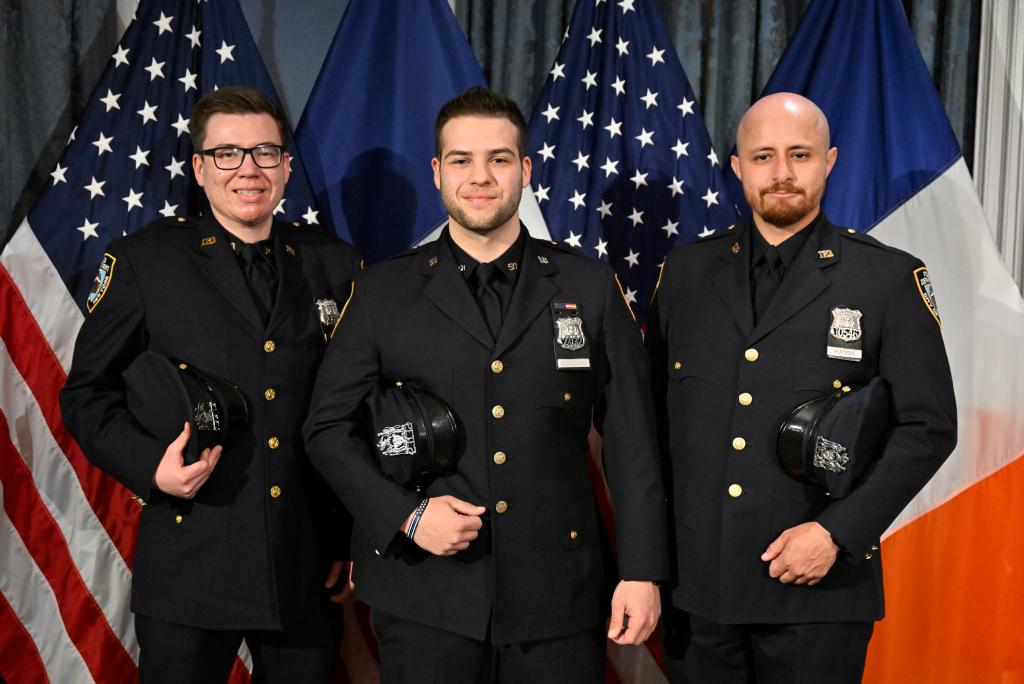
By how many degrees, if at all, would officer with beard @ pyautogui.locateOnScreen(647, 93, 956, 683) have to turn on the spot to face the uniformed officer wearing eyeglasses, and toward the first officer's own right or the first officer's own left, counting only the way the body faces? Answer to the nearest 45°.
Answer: approximately 45° to the first officer's own right

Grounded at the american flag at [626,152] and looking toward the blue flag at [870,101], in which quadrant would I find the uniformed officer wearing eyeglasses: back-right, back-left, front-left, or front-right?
back-right

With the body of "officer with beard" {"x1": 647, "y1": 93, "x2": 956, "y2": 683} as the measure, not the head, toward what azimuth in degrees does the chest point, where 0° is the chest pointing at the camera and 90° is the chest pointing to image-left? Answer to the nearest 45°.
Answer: approximately 45°

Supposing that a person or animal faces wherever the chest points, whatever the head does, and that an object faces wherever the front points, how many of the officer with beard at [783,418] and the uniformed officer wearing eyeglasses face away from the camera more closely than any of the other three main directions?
0

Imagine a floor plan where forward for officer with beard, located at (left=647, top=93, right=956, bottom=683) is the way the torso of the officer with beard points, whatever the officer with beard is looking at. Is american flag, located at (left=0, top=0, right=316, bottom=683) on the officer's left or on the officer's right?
on the officer's right

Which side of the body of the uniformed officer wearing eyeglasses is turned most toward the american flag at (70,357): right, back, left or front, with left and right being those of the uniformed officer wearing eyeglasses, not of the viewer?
back

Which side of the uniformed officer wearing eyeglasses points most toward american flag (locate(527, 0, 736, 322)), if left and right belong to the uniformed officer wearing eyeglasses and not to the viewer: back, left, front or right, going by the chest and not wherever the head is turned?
left

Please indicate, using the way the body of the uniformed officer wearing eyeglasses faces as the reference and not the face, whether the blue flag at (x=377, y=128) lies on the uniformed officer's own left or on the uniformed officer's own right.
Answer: on the uniformed officer's own left
